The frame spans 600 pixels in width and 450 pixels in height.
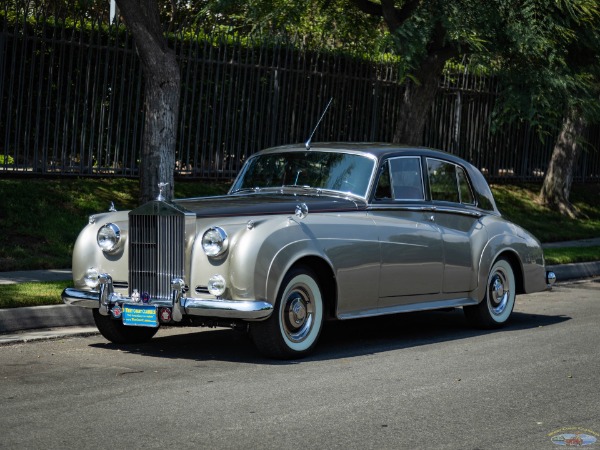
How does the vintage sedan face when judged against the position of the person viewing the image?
facing the viewer and to the left of the viewer

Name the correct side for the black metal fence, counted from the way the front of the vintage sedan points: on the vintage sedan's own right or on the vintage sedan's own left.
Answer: on the vintage sedan's own right
